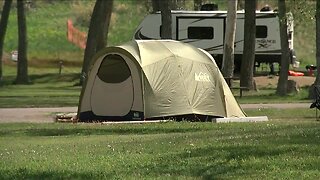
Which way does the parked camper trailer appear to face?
to the viewer's left

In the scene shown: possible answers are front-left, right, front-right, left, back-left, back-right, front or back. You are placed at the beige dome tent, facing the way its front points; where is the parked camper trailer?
back-right

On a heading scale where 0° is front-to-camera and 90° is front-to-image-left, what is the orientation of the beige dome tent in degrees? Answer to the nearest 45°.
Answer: approximately 45°

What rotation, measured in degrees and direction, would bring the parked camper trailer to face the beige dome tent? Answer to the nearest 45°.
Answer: approximately 90° to its left
